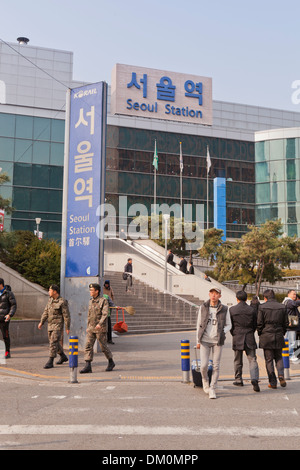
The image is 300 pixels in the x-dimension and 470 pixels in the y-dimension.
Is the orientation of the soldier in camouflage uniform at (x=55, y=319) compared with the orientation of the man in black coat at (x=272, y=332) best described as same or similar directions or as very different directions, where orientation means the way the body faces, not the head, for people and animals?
very different directions

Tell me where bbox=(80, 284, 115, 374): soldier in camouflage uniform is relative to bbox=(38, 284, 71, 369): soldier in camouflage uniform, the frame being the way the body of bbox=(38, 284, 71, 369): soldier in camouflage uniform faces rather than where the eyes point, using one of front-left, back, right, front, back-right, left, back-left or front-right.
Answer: left

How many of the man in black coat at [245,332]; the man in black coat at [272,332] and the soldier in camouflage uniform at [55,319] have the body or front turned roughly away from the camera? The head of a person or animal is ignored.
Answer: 2

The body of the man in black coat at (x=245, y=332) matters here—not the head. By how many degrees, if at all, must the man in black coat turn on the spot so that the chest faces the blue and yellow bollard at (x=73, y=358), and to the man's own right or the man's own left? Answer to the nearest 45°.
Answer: approximately 90° to the man's own left

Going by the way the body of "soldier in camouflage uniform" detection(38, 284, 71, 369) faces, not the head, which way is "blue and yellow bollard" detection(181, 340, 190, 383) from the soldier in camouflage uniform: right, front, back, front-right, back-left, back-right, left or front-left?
left

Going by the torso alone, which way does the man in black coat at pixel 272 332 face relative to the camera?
away from the camera

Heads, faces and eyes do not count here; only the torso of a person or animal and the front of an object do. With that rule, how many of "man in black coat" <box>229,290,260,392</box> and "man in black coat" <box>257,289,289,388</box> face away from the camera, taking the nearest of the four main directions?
2

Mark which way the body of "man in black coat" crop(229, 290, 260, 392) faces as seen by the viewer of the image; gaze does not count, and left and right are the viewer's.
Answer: facing away from the viewer

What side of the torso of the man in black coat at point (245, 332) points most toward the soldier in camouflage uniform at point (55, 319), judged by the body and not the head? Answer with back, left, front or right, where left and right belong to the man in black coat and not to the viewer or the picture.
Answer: left

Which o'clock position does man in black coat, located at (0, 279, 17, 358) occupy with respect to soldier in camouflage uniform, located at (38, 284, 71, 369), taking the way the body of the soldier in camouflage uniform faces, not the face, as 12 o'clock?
The man in black coat is roughly at 3 o'clock from the soldier in camouflage uniform.
